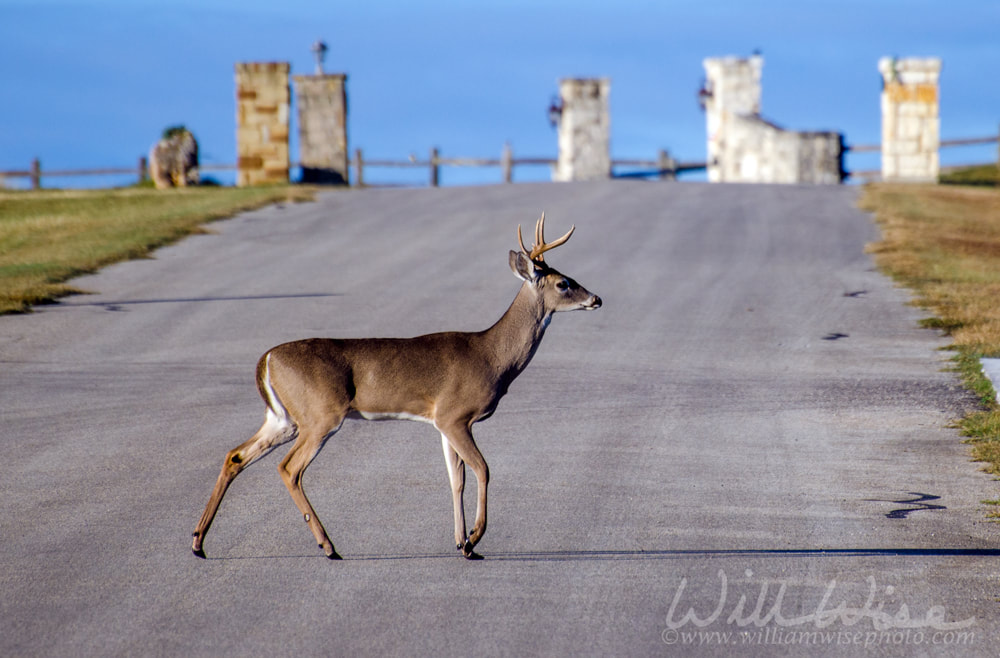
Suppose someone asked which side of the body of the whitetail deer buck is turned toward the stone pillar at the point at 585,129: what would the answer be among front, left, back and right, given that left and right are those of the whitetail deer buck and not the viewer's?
left

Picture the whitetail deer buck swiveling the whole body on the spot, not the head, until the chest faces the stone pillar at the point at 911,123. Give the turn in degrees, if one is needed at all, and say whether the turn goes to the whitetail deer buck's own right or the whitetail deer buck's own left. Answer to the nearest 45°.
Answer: approximately 45° to the whitetail deer buck's own left

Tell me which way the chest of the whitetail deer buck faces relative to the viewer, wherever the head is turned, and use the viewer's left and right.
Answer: facing to the right of the viewer

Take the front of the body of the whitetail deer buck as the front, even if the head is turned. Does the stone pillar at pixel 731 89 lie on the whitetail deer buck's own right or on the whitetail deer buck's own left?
on the whitetail deer buck's own left

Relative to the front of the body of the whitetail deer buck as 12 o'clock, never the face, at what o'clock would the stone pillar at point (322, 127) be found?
The stone pillar is roughly at 9 o'clock from the whitetail deer buck.
